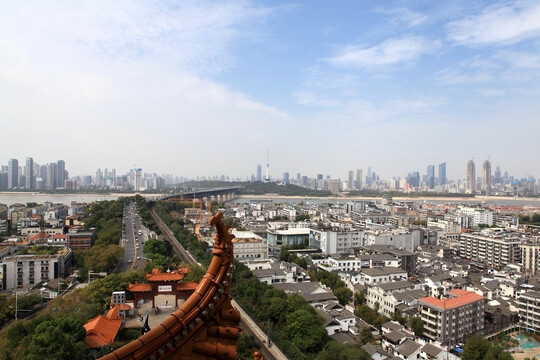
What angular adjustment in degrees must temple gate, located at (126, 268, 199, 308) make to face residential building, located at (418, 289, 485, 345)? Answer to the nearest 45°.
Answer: approximately 90° to its left

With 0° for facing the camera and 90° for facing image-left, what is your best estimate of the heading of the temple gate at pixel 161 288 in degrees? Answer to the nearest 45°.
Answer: approximately 0°

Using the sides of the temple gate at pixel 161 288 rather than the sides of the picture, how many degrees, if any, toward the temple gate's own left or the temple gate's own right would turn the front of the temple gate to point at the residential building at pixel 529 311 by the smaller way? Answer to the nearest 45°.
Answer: approximately 90° to the temple gate's own left

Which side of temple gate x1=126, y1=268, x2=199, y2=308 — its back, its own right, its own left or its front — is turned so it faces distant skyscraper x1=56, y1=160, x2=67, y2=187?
back

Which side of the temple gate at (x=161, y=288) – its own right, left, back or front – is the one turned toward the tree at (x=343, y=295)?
left

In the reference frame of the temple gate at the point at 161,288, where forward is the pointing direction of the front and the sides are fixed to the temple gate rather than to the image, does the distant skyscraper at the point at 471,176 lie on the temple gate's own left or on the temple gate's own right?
on the temple gate's own left

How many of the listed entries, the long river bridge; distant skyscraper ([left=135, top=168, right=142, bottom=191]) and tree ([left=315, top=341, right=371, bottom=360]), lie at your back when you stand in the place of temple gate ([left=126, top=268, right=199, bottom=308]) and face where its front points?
2

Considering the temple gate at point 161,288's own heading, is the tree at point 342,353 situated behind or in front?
in front

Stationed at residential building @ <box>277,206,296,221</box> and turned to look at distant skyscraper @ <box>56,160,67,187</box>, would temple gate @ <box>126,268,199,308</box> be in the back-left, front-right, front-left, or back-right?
back-left

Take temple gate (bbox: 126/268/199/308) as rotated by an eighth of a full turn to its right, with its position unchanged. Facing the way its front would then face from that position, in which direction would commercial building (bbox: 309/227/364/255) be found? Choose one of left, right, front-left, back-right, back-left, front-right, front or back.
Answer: back

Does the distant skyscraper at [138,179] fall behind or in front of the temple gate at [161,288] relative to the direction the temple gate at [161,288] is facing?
behind

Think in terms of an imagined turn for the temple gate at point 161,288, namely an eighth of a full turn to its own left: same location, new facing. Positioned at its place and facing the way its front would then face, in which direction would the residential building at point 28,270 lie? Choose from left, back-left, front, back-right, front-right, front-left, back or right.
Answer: back

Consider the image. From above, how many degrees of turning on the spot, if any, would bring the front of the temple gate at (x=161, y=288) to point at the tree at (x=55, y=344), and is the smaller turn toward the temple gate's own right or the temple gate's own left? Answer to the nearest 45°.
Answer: approximately 45° to the temple gate's own right

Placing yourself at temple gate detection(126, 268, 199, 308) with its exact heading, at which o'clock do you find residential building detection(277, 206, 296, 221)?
The residential building is roughly at 7 o'clock from the temple gate.

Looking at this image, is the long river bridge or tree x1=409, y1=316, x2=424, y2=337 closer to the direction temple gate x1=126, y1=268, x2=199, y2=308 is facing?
the tree
